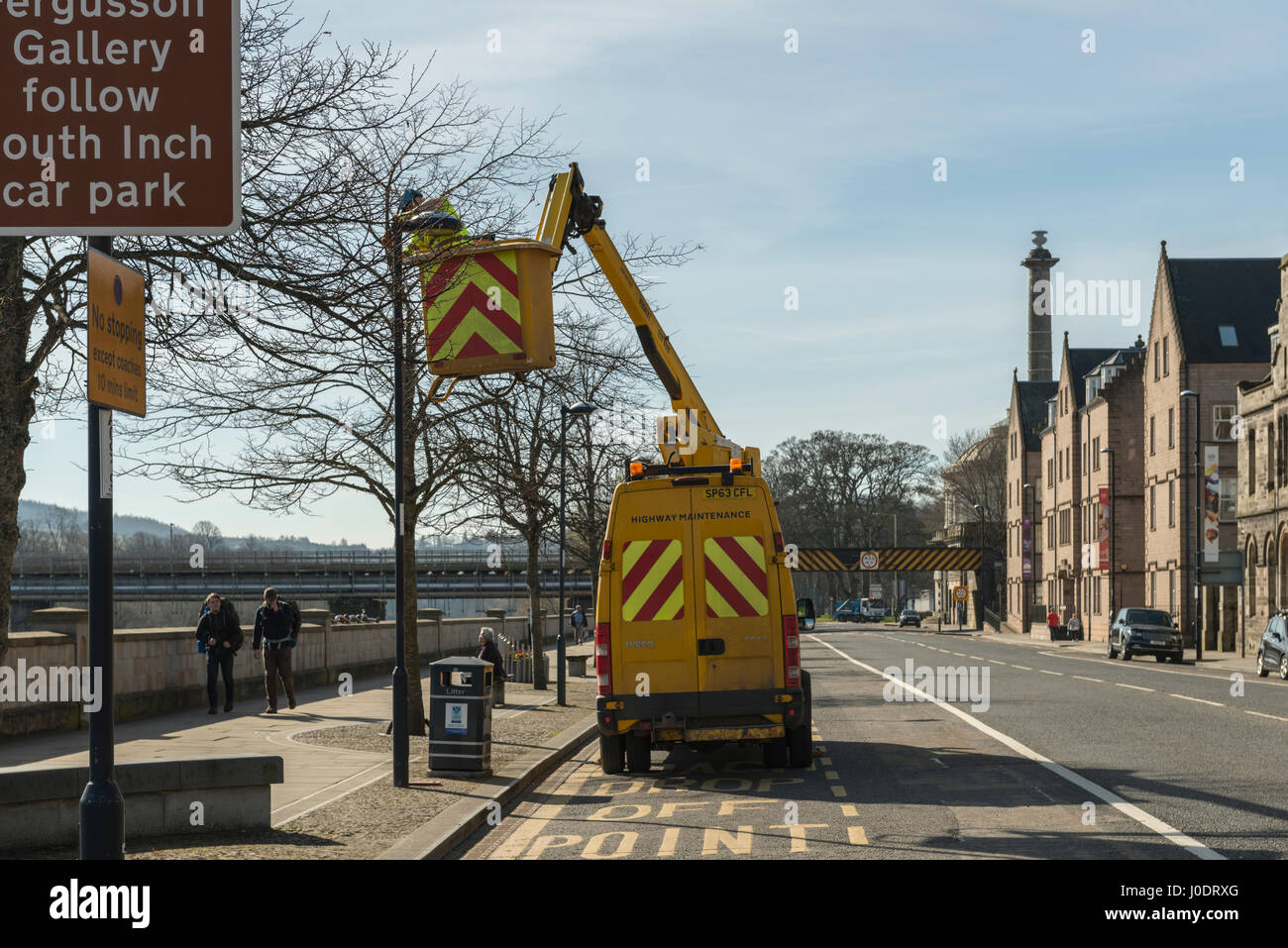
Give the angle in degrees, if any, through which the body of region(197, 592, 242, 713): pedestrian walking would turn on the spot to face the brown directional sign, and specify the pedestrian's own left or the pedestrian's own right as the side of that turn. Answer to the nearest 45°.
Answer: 0° — they already face it

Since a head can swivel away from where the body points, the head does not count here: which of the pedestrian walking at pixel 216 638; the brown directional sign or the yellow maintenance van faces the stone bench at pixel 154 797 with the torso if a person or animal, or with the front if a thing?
the pedestrian walking

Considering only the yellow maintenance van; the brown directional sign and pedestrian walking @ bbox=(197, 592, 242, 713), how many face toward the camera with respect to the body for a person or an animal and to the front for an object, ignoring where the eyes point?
2

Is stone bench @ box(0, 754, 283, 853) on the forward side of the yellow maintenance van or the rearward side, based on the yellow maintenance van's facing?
on the rearward side

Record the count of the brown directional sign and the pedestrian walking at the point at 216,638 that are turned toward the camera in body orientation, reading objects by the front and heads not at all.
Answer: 2

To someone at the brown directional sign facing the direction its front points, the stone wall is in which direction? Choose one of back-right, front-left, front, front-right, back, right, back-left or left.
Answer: back

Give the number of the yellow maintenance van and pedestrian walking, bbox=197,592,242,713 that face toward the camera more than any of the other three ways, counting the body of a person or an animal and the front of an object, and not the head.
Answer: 1

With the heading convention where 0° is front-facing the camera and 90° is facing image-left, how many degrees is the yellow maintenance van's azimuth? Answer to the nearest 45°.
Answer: approximately 180°

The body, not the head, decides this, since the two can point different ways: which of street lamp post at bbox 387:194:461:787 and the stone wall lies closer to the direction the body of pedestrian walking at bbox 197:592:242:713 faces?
the street lamp post

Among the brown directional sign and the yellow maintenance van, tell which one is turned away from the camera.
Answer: the yellow maintenance van
